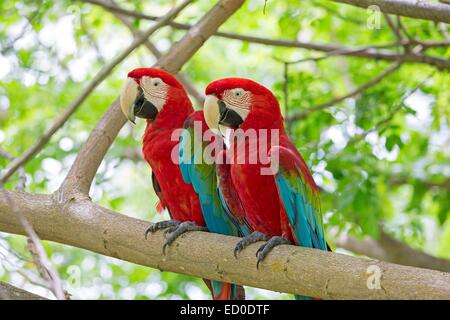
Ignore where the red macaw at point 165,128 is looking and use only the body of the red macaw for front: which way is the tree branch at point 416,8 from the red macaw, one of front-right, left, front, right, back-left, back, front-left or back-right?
left

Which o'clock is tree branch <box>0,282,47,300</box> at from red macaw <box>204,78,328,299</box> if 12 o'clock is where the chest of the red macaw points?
The tree branch is roughly at 1 o'clock from the red macaw.

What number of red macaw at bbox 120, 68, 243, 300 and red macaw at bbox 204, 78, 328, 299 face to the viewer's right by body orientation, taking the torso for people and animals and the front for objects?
0

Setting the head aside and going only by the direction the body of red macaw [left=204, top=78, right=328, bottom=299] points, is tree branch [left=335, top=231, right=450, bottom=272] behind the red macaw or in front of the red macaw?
behind

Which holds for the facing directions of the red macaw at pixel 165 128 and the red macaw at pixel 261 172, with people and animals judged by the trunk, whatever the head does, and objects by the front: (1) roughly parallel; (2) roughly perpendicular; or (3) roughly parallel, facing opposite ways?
roughly parallel

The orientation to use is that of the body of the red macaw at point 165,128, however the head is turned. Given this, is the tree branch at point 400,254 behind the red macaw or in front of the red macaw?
behind

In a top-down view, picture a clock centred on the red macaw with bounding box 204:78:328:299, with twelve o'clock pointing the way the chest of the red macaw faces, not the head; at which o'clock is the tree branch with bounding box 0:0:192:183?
The tree branch is roughly at 2 o'clock from the red macaw.

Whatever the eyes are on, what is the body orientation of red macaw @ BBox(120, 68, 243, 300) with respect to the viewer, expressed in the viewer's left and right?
facing the viewer and to the left of the viewer
